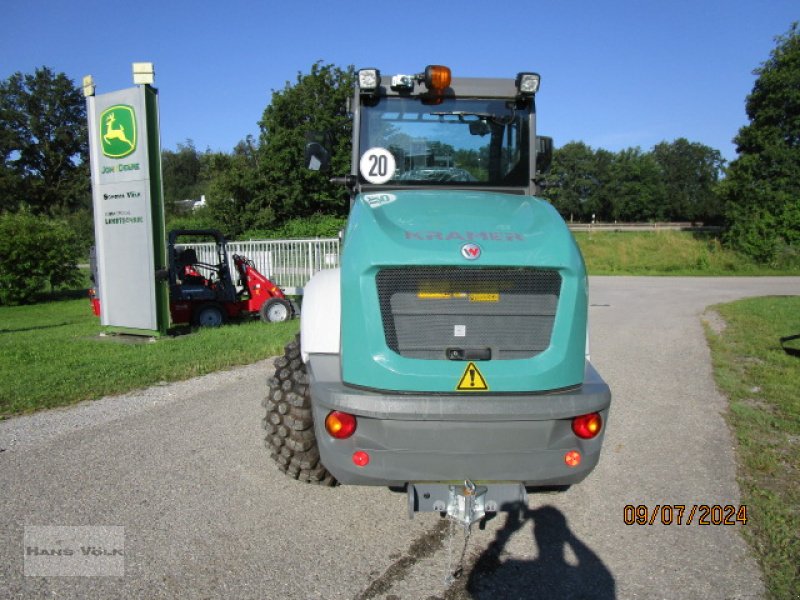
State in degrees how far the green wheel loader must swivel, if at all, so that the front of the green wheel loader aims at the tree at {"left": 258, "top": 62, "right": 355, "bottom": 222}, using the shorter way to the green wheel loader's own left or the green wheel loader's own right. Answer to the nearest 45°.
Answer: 0° — it already faces it

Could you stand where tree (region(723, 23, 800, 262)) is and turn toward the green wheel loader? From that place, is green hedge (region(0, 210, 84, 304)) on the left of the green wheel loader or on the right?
right

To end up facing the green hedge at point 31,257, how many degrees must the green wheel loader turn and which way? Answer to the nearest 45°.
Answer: approximately 45° to its left

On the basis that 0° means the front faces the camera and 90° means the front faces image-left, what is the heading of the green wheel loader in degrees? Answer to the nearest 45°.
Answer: approximately 180°

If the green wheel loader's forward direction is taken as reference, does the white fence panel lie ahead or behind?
ahead

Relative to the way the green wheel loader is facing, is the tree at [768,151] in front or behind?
in front
